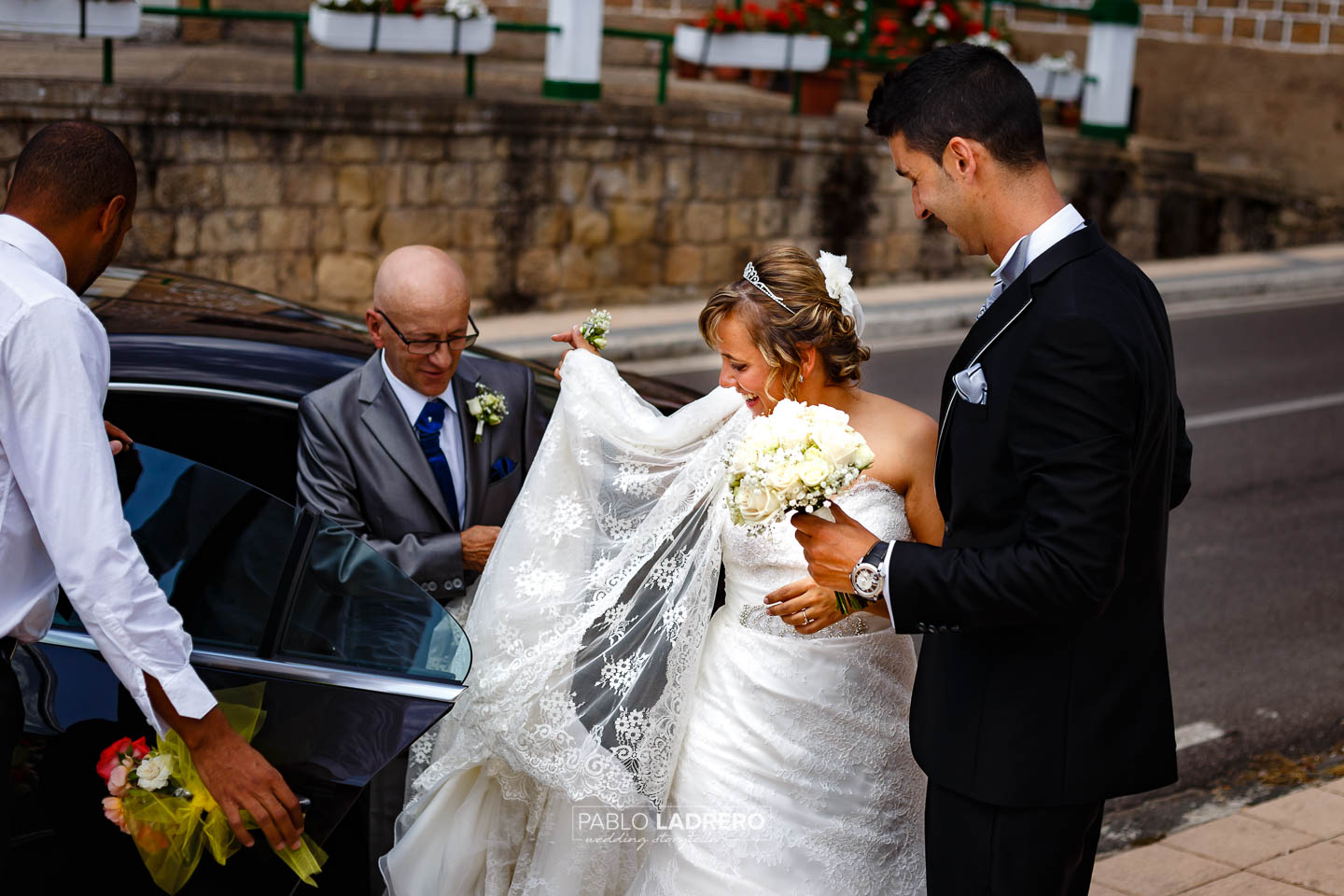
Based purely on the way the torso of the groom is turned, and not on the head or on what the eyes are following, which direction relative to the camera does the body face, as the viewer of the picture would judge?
to the viewer's left

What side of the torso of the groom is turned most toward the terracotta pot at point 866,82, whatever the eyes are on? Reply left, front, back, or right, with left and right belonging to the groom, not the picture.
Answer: right

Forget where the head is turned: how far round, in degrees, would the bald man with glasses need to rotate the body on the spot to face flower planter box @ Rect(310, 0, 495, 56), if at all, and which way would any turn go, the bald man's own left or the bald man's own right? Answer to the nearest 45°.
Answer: approximately 135° to the bald man's own left

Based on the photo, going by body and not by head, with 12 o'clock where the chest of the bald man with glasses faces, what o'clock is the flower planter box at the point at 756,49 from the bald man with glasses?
The flower planter box is roughly at 8 o'clock from the bald man with glasses.

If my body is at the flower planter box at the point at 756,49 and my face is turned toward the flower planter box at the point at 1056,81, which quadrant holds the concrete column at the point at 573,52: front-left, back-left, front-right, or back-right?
back-right

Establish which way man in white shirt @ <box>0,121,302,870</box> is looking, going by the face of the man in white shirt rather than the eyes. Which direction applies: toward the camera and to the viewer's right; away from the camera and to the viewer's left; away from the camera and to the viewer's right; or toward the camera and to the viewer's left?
away from the camera and to the viewer's right

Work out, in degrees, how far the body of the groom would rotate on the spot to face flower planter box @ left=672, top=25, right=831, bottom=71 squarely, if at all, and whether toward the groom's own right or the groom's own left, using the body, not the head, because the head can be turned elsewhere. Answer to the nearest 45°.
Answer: approximately 90° to the groom's own right

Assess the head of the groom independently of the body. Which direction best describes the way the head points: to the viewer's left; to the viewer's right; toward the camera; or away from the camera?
to the viewer's left

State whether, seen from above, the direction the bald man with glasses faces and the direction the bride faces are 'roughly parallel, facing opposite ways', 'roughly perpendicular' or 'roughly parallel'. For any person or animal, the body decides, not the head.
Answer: roughly perpendicular

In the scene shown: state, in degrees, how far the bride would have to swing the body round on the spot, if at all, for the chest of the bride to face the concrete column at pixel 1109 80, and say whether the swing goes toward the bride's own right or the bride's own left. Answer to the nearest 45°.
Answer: approximately 135° to the bride's own right

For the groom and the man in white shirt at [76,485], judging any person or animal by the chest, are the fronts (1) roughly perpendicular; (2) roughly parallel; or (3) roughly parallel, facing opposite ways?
roughly perpendicular

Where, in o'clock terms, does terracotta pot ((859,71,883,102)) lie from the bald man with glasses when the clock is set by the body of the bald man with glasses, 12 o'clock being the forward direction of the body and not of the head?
The terracotta pot is roughly at 8 o'clock from the bald man with glasses.

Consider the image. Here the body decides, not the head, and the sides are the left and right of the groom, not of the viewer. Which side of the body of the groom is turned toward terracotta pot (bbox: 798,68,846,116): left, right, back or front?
right

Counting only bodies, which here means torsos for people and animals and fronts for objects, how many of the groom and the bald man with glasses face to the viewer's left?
1
